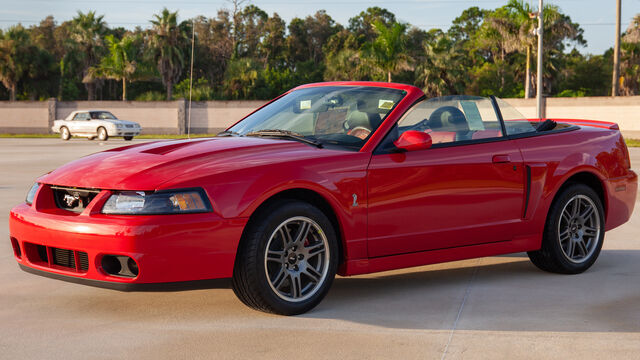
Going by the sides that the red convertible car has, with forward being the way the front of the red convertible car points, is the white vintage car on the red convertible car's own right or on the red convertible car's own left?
on the red convertible car's own right

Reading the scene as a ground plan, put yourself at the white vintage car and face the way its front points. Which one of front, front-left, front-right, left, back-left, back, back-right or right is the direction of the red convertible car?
front-right

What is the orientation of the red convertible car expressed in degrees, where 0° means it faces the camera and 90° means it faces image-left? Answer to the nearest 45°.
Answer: approximately 45°

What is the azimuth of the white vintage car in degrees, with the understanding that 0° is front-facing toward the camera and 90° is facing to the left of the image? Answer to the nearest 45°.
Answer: approximately 315°

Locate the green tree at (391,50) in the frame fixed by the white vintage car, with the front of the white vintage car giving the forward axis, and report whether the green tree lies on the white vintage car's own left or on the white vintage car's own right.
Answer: on the white vintage car's own left
